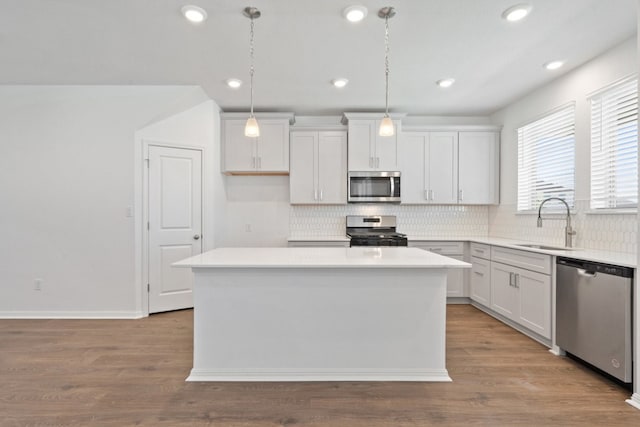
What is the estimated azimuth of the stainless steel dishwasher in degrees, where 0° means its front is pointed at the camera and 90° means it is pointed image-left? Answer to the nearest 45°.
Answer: approximately 45°

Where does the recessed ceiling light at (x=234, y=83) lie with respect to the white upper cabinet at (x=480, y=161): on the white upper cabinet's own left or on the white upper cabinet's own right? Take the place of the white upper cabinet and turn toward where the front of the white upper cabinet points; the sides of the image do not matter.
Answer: on the white upper cabinet's own right

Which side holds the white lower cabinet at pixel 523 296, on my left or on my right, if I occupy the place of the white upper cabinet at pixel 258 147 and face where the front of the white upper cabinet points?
on my left

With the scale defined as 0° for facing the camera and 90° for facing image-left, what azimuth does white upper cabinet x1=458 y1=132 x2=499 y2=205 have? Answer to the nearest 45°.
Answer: approximately 0°

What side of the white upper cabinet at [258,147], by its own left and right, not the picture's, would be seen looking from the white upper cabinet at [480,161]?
left

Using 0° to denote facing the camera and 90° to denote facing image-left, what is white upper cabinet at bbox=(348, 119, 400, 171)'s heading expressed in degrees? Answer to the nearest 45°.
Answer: approximately 0°

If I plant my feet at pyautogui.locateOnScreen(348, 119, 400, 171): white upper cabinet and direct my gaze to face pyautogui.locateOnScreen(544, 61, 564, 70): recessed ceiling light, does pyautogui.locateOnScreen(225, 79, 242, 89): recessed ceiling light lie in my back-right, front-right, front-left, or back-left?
back-right

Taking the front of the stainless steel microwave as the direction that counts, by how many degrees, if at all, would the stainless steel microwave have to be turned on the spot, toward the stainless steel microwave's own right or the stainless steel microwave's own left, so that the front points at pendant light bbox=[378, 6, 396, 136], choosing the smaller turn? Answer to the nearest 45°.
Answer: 0° — it already faces it

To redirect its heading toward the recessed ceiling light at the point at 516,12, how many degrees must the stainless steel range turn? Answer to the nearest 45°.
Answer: approximately 45° to its left

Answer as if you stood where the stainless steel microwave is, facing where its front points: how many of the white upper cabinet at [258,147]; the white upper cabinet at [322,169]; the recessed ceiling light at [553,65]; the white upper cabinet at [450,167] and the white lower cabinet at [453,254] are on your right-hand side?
2

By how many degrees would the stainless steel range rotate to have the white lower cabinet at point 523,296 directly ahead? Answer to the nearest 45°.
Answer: approximately 45° to its left

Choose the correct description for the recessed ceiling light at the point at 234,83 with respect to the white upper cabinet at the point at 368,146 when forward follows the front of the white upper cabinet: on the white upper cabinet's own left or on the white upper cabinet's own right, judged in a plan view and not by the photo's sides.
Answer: on the white upper cabinet's own right
